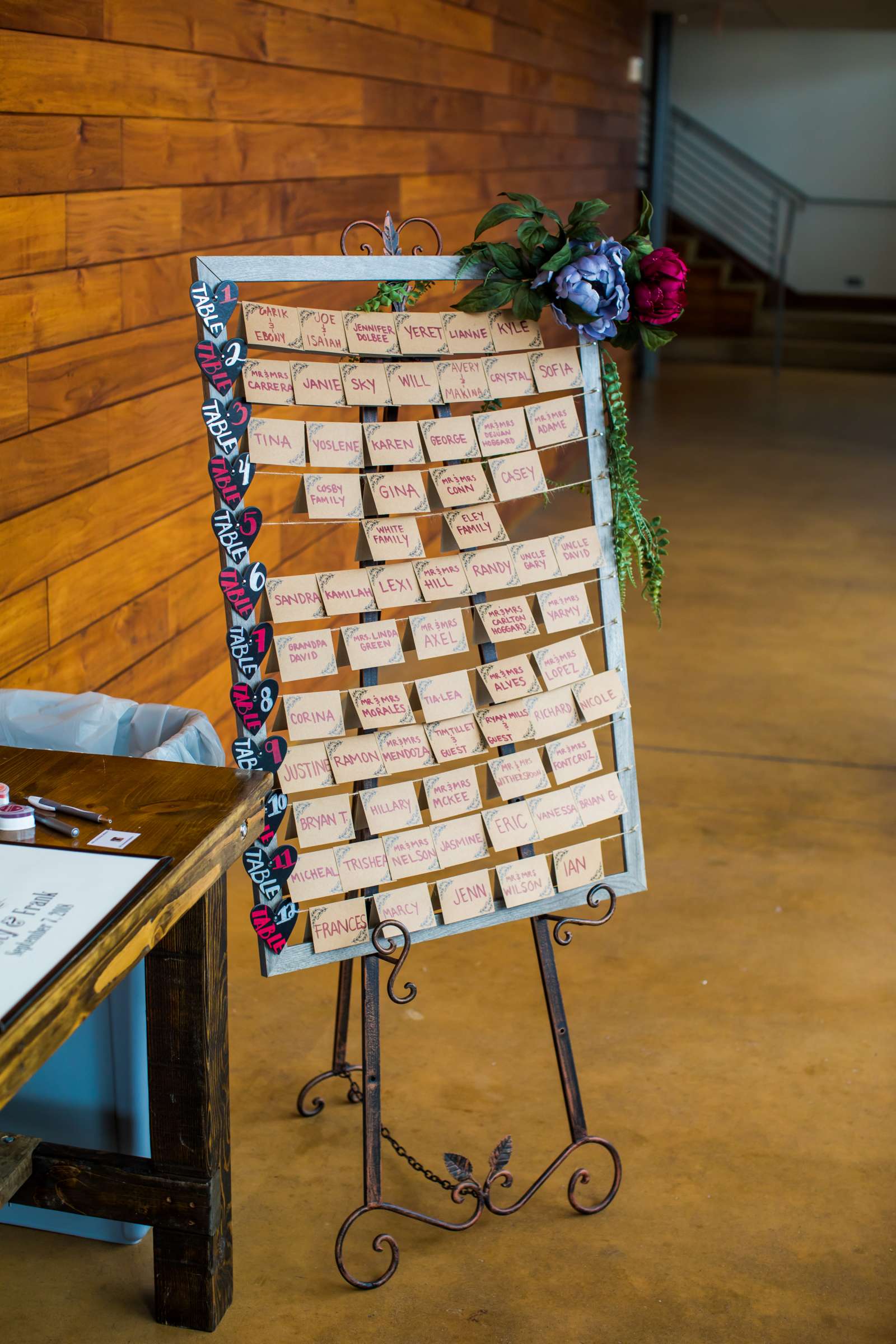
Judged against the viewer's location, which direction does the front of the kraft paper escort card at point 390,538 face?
facing the viewer and to the right of the viewer

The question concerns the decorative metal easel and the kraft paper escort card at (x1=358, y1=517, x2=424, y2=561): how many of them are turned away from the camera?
0
